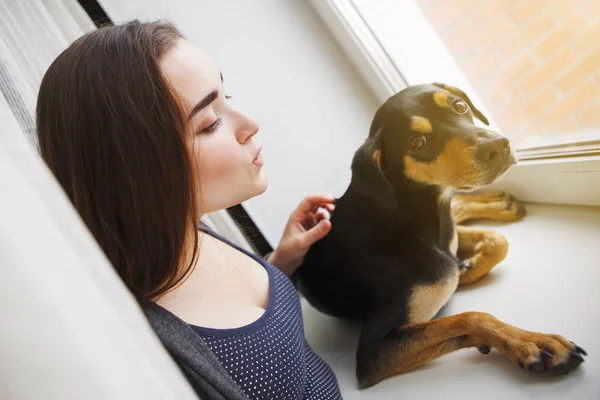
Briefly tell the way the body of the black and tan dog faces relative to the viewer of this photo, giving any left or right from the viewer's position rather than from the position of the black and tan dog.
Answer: facing the viewer and to the right of the viewer

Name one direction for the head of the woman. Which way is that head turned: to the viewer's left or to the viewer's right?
to the viewer's right
